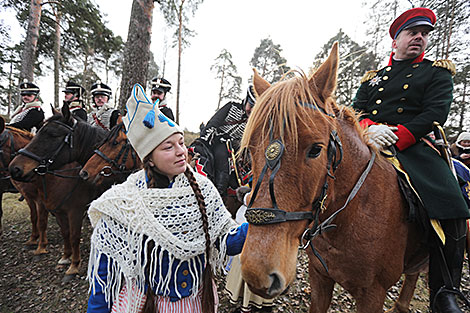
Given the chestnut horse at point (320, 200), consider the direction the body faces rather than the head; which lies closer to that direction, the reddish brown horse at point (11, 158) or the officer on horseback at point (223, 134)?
the reddish brown horse

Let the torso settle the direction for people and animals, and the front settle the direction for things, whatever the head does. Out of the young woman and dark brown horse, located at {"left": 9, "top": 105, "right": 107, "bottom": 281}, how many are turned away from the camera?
0

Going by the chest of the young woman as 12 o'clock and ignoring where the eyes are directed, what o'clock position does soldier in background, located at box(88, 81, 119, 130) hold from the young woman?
The soldier in background is roughly at 7 o'clock from the young woman.

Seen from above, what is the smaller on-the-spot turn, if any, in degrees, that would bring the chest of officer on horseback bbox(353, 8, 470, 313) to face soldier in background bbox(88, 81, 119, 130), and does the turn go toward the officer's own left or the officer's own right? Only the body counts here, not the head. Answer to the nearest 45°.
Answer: approximately 45° to the officer's own right

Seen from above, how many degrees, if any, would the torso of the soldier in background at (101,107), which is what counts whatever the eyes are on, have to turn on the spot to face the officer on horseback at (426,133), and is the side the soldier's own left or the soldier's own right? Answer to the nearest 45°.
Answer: approximately 45° to the soldier's own left

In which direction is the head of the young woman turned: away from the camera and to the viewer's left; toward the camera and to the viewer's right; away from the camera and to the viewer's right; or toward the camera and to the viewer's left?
toward the camera and to the viewer's right

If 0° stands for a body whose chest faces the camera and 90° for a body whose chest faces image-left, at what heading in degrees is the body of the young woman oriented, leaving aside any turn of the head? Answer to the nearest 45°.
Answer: approximately 315°

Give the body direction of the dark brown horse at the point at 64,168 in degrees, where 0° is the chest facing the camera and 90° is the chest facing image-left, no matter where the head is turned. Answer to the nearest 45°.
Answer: approximately 45°

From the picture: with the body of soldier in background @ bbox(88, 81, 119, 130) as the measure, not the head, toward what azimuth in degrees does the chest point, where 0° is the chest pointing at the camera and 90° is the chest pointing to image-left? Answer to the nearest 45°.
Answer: approximately 45°
